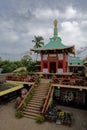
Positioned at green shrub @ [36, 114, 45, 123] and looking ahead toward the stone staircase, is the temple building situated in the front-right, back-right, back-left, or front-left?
front-right

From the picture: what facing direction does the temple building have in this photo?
toward the camera
